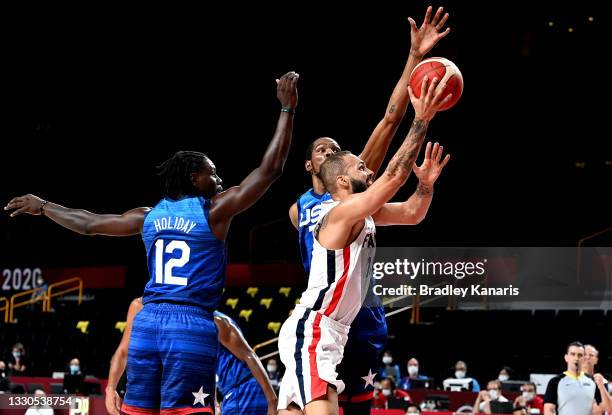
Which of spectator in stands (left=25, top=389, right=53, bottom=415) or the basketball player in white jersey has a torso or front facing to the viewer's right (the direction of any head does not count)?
the basketball player in white jersey

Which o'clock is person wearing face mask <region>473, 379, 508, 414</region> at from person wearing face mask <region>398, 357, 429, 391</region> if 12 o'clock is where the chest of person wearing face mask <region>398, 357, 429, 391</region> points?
person wearing face mask <region>473, 379, 508, 414</region> is roughly at 11 o'clock from person wearing face mask <region>398, 357, 429, 391</region>.

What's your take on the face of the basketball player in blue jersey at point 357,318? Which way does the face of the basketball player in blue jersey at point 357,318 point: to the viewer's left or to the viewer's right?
to the viewer's right

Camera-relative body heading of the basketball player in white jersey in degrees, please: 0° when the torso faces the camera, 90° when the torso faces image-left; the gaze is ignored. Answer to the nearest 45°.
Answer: approximately 270°

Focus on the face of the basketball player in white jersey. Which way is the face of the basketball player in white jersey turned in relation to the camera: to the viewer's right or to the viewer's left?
to the viewer's right

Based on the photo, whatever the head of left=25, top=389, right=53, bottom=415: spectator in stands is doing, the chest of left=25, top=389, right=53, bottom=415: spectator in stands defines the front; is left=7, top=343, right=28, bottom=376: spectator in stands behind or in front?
behind

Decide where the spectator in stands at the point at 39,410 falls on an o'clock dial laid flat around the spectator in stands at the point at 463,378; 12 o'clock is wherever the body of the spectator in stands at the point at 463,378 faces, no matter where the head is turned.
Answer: the spectator in stands at the point at 39,410 is roughly at 2 o'clock from the spectator in stands at the point at 463,378.

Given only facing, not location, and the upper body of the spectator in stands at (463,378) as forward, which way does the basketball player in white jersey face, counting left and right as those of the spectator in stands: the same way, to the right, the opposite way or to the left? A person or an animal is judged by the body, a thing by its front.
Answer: to the left

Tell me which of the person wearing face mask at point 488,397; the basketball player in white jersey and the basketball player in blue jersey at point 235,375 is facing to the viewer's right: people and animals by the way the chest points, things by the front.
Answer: the basketball player in white jersey

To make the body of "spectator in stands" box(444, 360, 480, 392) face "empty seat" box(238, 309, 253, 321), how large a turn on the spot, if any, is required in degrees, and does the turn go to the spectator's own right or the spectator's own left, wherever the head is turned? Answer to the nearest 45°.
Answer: approximately 135° to the spectator's own right

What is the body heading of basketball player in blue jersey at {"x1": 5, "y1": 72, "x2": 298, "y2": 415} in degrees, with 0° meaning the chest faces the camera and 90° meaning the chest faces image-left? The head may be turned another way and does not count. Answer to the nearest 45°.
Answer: approximately 225°

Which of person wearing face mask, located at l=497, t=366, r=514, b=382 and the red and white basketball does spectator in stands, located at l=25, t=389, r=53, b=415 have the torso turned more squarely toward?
the red and white basketball
